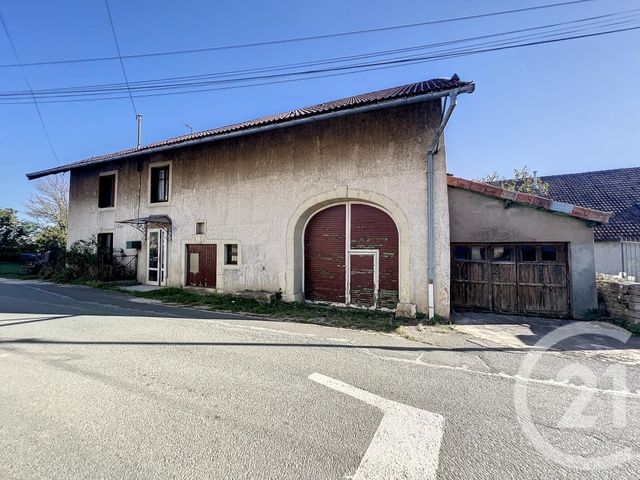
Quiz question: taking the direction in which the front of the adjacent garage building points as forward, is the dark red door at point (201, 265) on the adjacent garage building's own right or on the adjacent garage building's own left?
on the adjacent garage building's own right

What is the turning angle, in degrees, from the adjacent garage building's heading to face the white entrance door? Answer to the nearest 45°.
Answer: approximately 90° to its right

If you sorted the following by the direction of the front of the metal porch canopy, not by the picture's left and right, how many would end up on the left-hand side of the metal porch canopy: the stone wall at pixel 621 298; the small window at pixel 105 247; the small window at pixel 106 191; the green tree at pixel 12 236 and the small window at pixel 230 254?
2

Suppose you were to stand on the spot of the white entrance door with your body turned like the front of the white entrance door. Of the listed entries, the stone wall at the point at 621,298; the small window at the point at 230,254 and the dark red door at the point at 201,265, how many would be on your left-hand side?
3

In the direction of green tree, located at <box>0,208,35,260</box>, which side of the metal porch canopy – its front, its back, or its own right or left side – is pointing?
right

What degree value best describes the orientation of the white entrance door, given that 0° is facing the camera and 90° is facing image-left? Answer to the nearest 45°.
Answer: approximately 45°

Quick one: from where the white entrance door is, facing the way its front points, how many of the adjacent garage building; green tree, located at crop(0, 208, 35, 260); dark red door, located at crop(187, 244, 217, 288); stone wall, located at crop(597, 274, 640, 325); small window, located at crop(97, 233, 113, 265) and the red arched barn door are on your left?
4

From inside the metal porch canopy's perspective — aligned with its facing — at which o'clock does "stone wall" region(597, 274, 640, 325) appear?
The stone wall is roughly at 9 o'clock from the metal porch canopy.

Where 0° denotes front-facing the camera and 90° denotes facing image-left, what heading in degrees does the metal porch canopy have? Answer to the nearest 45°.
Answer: approximately 45°

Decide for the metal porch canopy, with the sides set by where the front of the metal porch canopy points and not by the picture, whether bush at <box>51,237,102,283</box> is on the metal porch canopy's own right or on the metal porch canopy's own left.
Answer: on the metal porch canopy's own right

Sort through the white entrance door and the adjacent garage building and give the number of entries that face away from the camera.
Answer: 0

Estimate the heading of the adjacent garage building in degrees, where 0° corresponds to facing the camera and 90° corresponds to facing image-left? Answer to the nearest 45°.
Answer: approximately 0°

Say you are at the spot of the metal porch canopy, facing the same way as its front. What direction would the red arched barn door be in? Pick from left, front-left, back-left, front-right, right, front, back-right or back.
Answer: left
